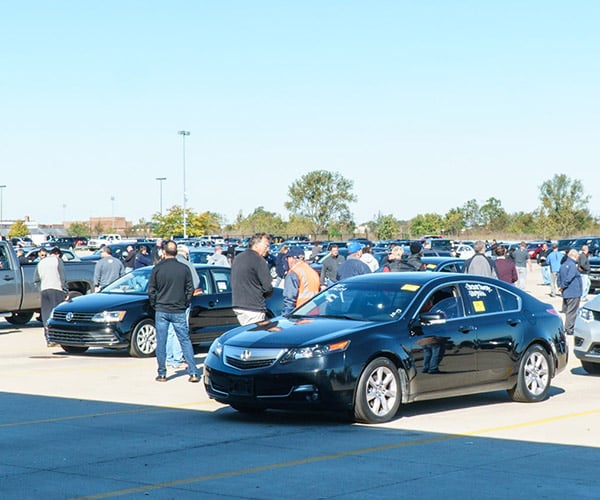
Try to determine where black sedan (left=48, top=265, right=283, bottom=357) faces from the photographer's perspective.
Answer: facing the viewer and to the left of the viewer

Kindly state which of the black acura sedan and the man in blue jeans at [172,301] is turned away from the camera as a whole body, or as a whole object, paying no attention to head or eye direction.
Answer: the man in blue jeans

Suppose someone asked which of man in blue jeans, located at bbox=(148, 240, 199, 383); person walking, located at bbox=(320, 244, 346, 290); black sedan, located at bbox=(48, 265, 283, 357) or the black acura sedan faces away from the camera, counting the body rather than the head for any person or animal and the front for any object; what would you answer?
the man in blue jeans

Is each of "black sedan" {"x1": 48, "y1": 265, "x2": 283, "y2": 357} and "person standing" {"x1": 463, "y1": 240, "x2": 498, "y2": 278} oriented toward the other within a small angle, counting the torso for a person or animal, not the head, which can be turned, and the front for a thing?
no

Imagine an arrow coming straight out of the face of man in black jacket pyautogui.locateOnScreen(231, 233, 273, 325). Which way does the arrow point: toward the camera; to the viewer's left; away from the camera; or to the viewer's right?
to the viewer's right

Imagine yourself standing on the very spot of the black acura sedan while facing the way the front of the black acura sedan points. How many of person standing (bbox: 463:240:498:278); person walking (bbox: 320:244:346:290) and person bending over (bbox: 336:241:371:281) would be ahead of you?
0

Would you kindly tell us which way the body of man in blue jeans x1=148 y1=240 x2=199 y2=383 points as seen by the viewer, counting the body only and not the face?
away from the camera

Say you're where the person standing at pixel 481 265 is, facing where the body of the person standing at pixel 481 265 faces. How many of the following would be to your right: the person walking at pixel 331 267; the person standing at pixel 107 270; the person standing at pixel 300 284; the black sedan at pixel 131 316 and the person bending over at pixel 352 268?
0

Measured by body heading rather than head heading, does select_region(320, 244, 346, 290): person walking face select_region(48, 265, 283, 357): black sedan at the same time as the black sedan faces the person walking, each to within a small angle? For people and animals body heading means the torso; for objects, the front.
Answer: no

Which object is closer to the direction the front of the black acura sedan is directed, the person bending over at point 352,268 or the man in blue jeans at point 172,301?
the man in blue jeans

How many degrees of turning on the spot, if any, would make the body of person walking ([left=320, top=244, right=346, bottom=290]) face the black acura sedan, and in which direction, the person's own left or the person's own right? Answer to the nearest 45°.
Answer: approximately 45° to the person's own right
